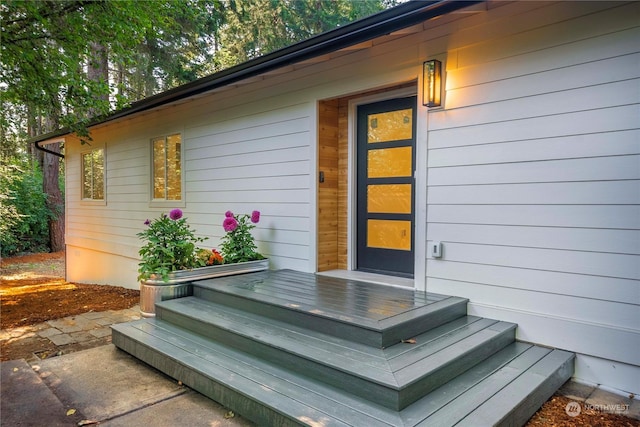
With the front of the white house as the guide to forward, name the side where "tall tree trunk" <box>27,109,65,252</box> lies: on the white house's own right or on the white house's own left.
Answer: on the white house's own right

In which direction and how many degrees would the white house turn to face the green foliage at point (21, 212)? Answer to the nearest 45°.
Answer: approximately 90° to its right

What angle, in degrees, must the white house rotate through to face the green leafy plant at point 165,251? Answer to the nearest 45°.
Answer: approximately 45° to its right

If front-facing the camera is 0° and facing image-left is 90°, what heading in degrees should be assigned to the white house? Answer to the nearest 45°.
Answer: approximately 45°
